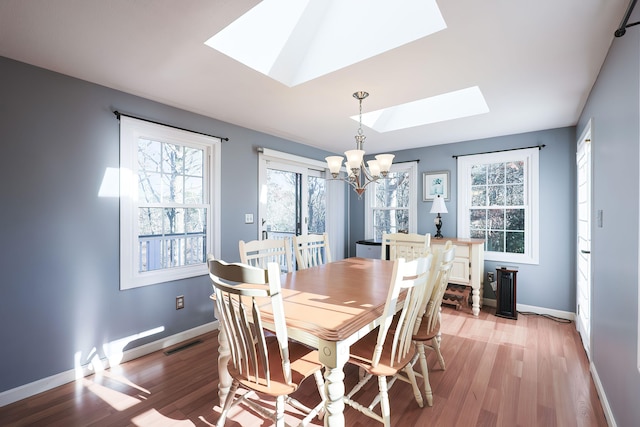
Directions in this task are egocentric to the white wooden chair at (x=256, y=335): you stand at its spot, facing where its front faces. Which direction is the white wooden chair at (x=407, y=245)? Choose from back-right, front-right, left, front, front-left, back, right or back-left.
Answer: front

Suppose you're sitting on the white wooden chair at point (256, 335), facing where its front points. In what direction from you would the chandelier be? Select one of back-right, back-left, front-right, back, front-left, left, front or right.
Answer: front

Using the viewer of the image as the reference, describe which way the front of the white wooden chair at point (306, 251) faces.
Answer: facing the viewer and to the right of the viewer

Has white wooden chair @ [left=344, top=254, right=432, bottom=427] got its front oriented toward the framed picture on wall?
no

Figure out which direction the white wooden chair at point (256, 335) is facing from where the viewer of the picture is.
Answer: facing away from the viewer and to the right of the viewer

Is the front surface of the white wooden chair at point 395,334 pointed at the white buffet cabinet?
no

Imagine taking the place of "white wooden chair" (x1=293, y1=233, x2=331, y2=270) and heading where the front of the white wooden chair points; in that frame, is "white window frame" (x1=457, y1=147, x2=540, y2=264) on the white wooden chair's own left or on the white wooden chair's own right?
on the white wooden chair's own left

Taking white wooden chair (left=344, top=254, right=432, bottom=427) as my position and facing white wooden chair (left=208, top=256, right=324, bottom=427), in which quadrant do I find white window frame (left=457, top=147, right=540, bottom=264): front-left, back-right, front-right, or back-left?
back-right

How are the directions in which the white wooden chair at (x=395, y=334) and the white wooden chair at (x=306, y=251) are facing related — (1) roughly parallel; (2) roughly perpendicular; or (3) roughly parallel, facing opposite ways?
roughly parallel, facing opposite ways

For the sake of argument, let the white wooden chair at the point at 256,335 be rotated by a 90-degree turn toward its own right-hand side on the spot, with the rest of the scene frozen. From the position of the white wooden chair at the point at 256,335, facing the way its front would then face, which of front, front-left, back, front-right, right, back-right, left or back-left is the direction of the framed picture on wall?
left

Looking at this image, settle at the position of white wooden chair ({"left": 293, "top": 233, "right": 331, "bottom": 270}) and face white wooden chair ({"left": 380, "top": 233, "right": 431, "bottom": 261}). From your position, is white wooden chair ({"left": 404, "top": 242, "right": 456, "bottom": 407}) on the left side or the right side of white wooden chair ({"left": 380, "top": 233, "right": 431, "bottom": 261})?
right

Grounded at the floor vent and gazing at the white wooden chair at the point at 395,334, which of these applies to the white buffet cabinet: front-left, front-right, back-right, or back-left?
front-left

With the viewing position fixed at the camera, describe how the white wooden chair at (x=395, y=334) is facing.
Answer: facing away from the viewer and to the left of the viewer

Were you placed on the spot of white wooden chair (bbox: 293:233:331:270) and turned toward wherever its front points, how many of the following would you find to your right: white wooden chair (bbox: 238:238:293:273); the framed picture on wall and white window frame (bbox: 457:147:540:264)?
1

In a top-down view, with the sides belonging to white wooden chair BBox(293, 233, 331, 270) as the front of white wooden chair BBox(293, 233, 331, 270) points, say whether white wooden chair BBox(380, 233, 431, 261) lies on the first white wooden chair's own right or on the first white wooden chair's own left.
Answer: on the first white wooden chair's own left

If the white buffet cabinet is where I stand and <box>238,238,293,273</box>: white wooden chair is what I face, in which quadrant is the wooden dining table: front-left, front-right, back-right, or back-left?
front-left

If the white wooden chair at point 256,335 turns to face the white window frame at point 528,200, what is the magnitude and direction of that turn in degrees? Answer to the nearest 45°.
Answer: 0° — it already faces it
